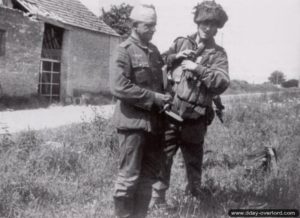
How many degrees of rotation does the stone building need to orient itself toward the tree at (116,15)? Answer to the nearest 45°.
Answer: approximately 135° to its left

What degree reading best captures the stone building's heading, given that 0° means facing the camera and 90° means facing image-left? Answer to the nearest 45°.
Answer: approximately 315°
